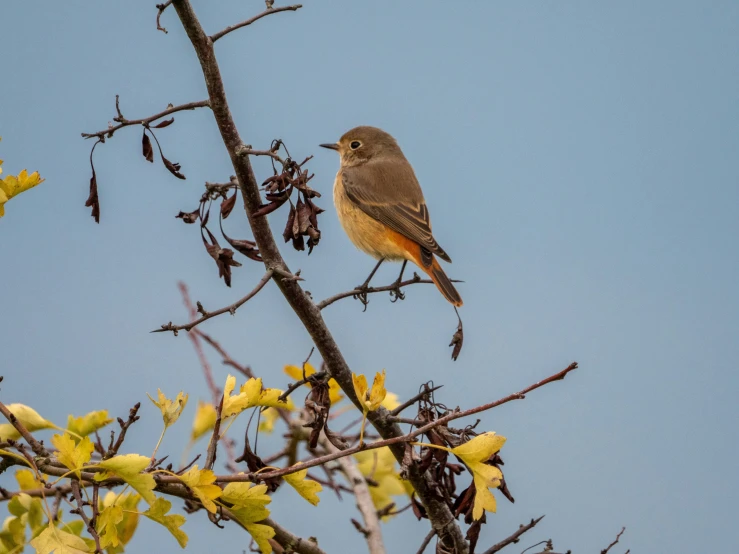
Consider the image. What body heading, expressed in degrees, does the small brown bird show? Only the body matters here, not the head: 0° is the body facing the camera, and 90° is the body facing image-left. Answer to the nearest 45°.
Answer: approximately 90°
